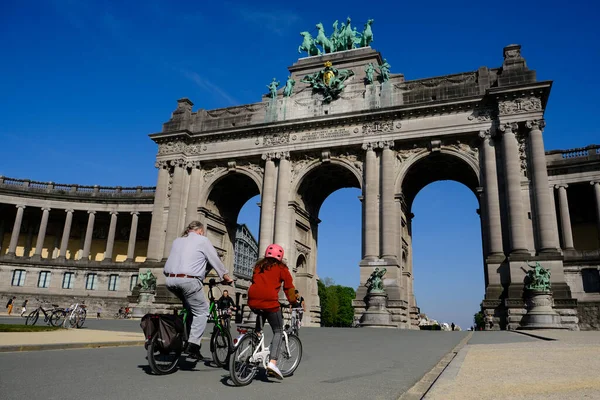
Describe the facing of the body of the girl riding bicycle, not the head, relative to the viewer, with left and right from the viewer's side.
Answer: facing away from the viewer and to the right of the viewer

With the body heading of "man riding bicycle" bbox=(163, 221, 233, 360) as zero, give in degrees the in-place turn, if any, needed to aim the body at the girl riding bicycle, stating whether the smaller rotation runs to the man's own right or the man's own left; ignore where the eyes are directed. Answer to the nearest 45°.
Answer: approximately 90° to the man's own right

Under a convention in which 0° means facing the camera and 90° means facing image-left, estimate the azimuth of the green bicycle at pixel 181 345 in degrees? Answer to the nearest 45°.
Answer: approximately 225°

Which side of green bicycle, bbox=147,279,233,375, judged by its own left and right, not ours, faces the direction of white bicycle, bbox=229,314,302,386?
right

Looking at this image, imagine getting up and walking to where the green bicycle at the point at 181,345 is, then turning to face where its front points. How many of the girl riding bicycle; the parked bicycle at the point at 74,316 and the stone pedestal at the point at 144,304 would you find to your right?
1

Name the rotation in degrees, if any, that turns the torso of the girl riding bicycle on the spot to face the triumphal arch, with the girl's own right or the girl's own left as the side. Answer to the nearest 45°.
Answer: approximately 45° to the girl's own left

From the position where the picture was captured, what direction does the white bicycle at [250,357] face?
facing away from the viewer and to the right of the viewer

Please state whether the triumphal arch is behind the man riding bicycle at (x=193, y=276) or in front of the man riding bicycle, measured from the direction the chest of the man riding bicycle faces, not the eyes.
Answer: in front

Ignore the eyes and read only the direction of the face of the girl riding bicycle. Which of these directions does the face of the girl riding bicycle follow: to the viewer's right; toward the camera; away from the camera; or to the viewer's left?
away from the camera

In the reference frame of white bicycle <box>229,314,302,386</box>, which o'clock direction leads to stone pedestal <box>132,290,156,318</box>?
The stone pedestal is roughly at 10 o'clock from the white bicycle.

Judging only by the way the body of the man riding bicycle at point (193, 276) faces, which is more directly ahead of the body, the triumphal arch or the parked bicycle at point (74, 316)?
the triumphal arch

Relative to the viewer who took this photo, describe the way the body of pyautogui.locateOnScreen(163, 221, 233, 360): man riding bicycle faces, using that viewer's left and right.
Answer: facing away from the viewer and to the right of the viewer

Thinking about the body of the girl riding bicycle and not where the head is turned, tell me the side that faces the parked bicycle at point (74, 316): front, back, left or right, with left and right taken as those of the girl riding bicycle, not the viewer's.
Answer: left
